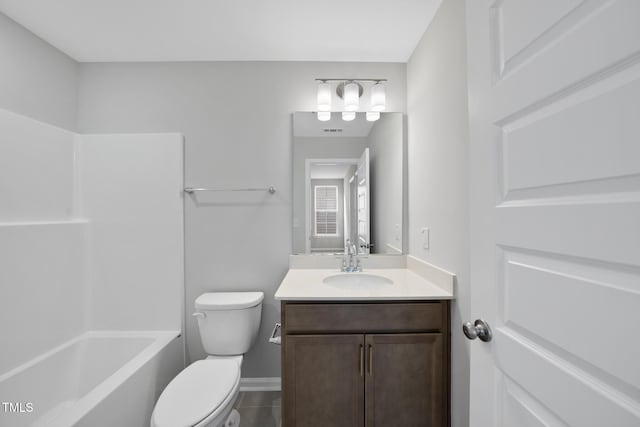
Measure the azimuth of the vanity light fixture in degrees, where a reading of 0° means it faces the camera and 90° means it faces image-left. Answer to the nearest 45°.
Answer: approximately 0°

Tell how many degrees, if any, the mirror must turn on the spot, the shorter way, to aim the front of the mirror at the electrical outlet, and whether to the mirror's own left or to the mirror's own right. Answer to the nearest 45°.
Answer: approximately 45° to the mirror's own left

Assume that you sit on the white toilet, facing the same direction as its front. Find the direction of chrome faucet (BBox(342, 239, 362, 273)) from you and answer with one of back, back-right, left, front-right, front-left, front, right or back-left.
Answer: back-left
